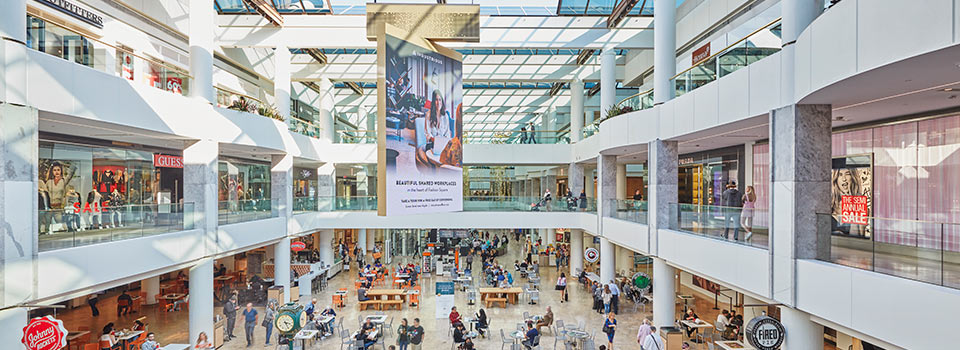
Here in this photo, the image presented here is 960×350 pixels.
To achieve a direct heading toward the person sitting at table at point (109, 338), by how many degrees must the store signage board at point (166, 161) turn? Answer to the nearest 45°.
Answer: approximately 45° to its right

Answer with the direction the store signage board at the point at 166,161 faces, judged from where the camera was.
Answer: facing the viewer and to the right of the viewer

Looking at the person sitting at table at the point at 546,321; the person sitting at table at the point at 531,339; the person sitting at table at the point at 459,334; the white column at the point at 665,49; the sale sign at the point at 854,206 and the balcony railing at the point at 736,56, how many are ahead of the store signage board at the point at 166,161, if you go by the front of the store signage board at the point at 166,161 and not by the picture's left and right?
6

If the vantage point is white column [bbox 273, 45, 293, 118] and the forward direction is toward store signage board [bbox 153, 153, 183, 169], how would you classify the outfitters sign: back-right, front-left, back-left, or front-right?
front-left

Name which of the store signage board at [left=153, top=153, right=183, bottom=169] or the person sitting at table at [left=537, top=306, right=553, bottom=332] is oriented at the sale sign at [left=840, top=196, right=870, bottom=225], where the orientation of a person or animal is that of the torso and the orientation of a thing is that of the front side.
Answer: the store signage board

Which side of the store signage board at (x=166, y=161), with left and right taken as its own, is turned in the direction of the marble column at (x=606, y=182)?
front

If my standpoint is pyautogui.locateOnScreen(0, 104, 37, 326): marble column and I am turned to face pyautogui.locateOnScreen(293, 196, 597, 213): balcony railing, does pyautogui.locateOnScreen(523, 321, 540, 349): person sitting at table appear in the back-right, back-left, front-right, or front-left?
front-right
